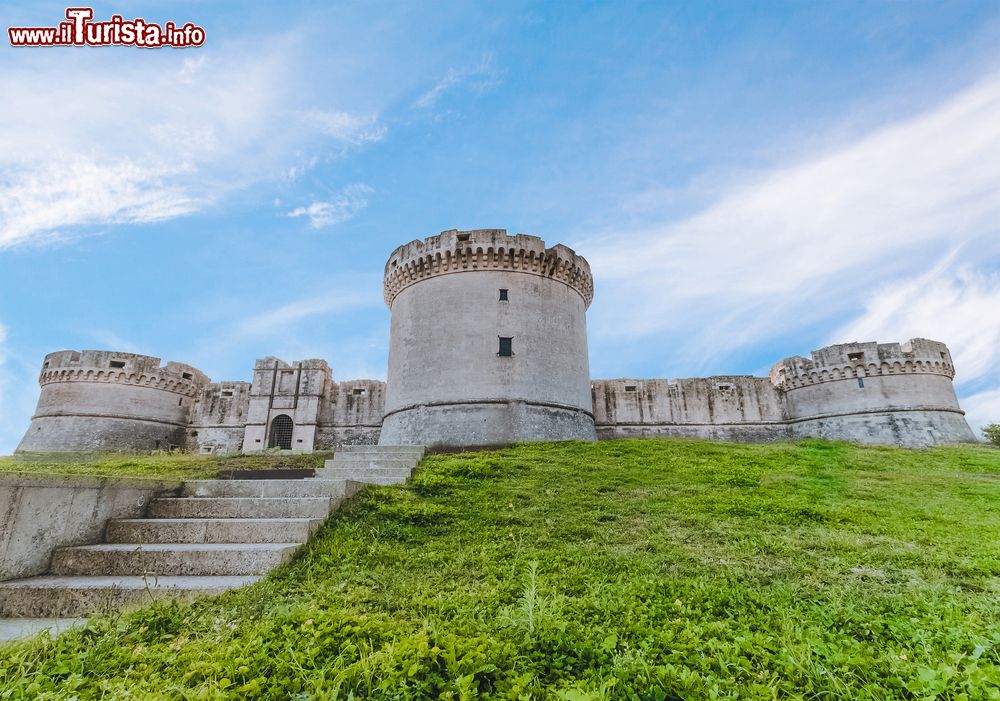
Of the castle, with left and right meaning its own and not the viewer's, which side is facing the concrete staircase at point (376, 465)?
front

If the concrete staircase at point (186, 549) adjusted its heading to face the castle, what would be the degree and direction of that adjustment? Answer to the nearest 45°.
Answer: approximately 135° to its left

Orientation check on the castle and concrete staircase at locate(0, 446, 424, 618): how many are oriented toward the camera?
2

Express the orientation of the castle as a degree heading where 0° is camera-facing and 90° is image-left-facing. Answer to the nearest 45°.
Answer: approximately 0°

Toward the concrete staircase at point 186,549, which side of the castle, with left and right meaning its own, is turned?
front

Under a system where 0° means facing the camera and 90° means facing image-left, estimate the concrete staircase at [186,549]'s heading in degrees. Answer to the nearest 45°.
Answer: approximately 0°
